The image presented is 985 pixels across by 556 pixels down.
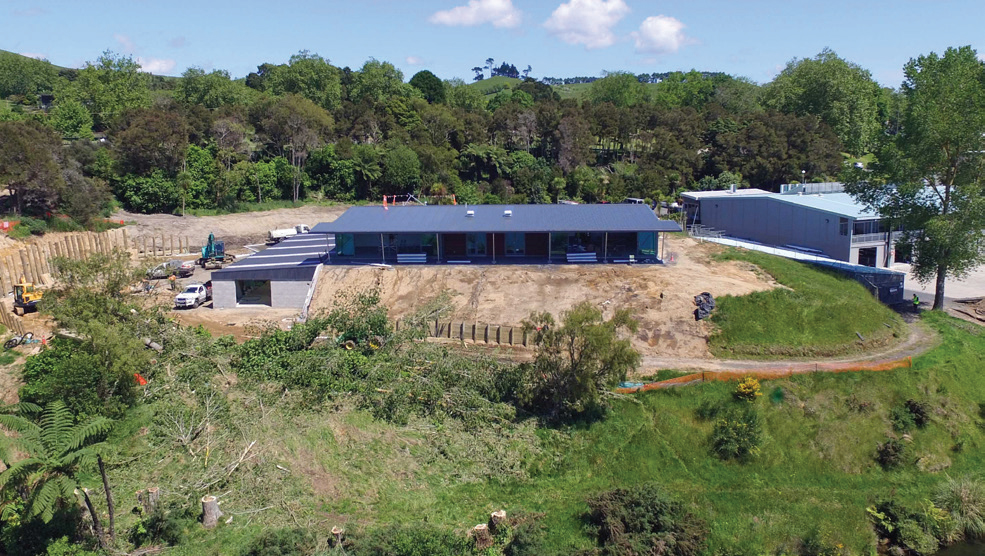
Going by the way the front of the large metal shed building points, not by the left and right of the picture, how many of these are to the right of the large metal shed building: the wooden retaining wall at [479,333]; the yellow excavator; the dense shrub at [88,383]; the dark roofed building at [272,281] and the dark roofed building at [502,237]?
5

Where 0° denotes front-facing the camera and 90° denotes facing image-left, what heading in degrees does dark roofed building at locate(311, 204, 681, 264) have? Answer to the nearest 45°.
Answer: approximately 0°

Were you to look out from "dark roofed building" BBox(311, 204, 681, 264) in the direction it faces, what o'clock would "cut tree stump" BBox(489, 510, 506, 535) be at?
The cut tree stump is roughly at 12 o'clock from the dark roofed building.

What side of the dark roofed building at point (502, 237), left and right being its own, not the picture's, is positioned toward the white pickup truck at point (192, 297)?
right

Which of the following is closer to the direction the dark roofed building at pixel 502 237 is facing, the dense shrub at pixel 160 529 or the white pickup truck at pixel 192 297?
the dense shrub

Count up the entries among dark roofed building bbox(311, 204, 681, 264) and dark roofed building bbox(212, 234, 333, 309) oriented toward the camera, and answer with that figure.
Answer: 2

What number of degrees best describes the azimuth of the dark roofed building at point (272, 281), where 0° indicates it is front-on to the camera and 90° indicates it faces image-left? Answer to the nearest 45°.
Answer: approximately 0°

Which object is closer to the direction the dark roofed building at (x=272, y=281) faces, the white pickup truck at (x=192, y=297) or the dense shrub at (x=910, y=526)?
the dense shrub

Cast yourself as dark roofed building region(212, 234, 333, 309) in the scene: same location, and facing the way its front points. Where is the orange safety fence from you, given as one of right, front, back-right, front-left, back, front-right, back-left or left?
front-left

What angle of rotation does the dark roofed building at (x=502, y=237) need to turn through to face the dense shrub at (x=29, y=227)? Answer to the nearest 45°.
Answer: approximately 90° to its right
